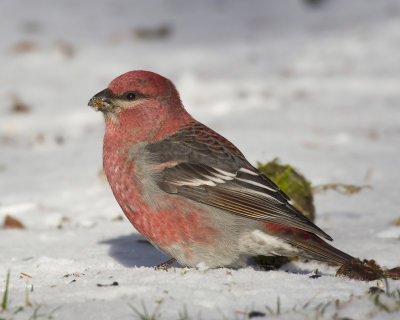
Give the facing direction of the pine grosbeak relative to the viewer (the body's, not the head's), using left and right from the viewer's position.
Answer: facing to the left of the viewer

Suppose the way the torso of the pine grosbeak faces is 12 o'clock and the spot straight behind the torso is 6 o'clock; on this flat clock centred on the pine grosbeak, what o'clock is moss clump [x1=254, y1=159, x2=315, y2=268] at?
The moss clump is roughly at 4 o'clock from the pine grosbeak.
